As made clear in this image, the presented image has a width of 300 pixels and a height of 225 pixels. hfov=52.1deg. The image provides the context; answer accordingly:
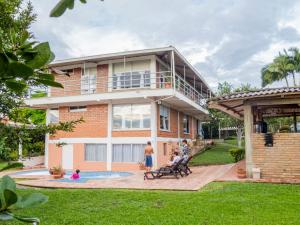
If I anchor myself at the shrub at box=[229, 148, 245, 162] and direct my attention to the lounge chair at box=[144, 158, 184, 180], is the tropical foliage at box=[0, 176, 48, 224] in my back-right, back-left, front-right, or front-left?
front-left

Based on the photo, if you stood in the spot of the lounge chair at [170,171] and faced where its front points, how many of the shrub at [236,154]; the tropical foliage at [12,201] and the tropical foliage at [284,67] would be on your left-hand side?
1

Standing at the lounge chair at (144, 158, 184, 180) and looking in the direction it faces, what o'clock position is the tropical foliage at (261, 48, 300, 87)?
The tropical foliage is roughly at 4 o'clock from the lounge chair.

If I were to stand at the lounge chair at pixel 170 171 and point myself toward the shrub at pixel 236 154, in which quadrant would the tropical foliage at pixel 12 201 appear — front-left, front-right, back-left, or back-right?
back-right

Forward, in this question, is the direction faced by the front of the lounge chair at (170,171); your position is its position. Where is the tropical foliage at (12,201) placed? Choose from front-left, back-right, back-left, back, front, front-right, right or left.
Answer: left

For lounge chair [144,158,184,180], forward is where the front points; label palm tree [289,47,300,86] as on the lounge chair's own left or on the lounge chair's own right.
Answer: on the lounge chair's own right

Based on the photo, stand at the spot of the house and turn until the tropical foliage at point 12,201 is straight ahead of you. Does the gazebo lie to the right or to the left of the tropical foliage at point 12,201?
left

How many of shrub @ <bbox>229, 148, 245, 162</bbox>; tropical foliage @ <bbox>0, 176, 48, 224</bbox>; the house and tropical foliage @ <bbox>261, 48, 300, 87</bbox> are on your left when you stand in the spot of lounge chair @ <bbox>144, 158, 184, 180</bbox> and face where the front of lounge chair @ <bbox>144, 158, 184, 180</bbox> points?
1

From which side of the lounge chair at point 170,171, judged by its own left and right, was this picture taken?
left

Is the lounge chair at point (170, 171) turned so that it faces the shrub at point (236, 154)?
no

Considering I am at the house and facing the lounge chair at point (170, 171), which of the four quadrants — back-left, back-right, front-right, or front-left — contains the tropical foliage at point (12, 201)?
front-right

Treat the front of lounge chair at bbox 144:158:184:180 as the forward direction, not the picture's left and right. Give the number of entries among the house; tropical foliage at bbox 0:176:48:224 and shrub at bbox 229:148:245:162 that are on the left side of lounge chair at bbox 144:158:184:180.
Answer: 1

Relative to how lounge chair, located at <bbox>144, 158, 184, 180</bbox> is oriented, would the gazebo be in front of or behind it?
behind
